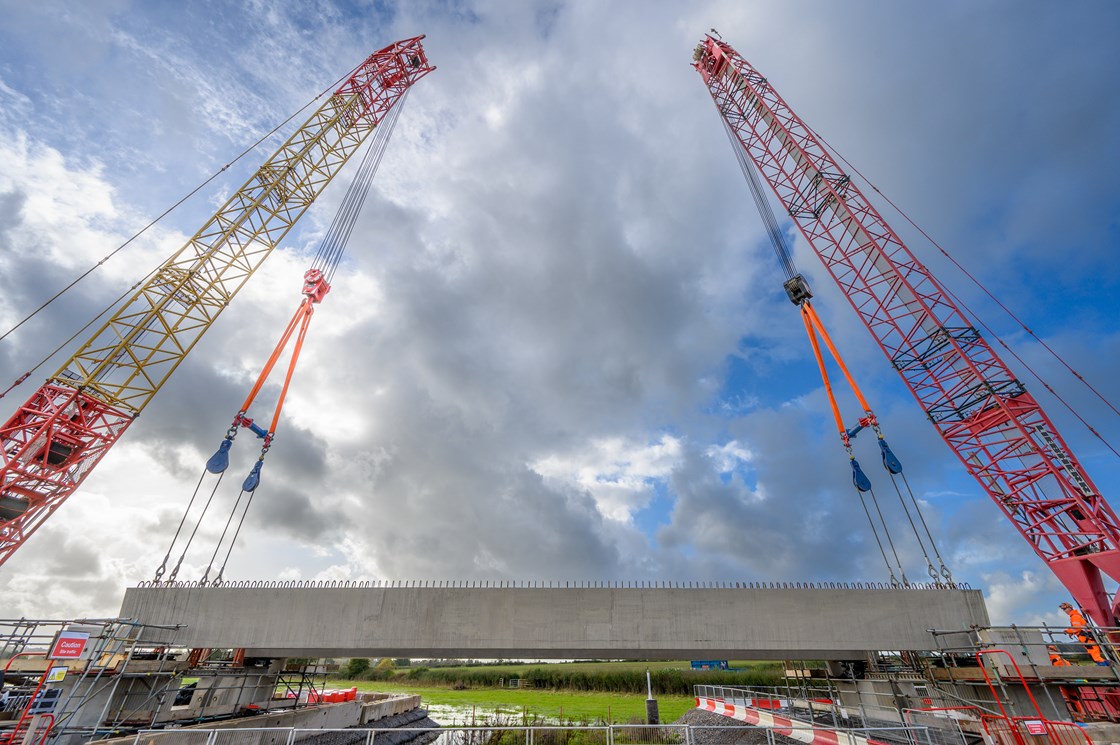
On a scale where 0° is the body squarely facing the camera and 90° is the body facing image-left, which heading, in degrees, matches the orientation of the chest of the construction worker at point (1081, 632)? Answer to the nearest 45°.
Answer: approximately 90°

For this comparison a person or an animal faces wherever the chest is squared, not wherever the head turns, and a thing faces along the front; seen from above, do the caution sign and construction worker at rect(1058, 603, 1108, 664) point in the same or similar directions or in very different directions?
very different directions

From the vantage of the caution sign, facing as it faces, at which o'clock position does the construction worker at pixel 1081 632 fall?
The construction worker is roughly at 10 o'clock from the caution sign.

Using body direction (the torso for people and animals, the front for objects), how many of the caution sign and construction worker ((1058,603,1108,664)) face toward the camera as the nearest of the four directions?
1
